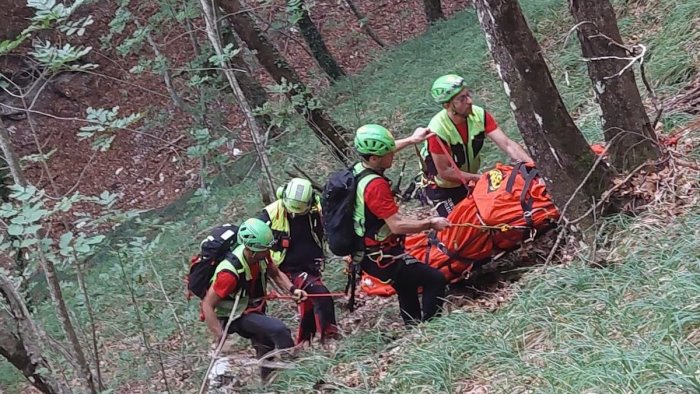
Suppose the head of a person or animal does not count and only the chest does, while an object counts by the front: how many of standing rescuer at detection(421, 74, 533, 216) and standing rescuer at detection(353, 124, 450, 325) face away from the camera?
0

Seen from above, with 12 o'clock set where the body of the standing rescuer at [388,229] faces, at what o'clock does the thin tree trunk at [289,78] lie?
The thin tree trunk is roughly at 9 o'clock from the standing rescuer.

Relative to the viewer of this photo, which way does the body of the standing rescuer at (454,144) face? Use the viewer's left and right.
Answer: facing the viewer and to the right of the viewer

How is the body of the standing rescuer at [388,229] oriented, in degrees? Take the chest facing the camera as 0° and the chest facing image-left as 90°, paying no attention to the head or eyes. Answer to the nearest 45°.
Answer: approximately 270°

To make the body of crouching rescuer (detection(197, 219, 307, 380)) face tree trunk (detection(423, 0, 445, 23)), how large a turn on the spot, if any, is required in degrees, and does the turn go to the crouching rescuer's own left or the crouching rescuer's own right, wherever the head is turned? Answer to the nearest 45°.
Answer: approximately 90° to the crouching rescuer's own left

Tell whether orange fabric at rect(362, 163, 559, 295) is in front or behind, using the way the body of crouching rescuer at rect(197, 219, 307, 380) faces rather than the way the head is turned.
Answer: in front

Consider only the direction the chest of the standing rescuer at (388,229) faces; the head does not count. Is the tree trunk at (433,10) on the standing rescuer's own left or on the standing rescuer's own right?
on the standing rescuer's own left

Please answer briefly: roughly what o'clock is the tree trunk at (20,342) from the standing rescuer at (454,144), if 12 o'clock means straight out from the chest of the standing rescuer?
The tree trunk is roughly at 3 o'clock from the standing rescuer.

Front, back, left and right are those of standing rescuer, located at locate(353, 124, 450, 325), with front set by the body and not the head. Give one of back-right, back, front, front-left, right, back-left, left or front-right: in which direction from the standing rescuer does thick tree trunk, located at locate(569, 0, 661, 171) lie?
front

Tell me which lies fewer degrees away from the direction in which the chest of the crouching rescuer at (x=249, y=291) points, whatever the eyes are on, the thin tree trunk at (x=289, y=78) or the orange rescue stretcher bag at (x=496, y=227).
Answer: the orange rescue stretcher bag

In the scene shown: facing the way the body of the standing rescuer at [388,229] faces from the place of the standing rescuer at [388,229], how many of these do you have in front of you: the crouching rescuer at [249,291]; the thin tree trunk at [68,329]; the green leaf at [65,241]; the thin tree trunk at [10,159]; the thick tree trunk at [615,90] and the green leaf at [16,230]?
1

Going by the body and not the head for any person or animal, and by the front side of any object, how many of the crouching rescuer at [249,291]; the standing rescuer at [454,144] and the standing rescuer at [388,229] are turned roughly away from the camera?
0

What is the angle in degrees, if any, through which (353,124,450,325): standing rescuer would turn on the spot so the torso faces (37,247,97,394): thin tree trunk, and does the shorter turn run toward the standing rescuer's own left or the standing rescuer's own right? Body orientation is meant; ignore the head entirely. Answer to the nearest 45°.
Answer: approximately 135° to the standing rescuer's own right

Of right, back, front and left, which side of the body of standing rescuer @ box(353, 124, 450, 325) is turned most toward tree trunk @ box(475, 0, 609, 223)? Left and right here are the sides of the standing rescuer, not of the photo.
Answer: front

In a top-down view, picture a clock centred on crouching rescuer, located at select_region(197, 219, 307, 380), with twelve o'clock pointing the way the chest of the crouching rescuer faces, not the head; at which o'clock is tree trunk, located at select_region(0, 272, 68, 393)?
The tree trunk is roughly at 3 o'clock from the crouching rescuer.
